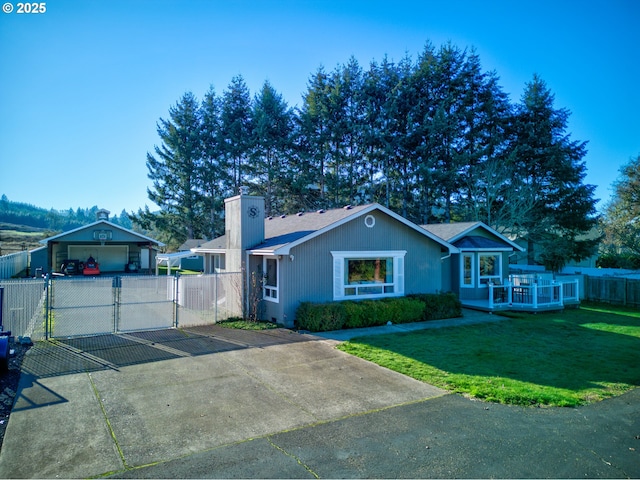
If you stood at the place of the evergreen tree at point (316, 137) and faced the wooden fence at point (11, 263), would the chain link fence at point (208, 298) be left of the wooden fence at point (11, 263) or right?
left

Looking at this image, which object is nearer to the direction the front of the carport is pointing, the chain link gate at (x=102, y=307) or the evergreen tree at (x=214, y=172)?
the chain link gate

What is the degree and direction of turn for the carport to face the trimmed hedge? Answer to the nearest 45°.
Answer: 0° — it already faces it

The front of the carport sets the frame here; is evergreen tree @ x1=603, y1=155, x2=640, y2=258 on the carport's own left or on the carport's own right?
on the carport's own left

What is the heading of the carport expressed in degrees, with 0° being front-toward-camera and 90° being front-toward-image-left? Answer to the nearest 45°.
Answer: approximately 0°

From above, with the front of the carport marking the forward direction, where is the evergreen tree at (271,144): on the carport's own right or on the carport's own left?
on the carport's own left

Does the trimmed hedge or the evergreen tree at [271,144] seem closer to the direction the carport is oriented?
the trimmed hedge

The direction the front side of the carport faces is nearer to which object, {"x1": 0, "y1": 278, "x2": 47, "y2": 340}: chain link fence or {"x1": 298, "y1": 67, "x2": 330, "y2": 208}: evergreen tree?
the chain link fence

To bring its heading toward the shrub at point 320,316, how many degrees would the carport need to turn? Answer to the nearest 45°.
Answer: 0° — it already faces it
